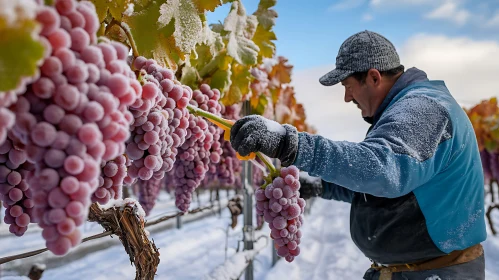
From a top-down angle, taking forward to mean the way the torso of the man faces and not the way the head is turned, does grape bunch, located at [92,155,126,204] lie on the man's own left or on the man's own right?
on the man's own left

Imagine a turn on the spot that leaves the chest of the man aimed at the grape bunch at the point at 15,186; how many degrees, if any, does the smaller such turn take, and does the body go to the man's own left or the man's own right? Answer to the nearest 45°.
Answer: approximately 45° to the man's own left

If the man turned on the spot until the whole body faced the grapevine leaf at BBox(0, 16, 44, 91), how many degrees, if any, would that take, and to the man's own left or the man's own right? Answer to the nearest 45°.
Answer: approximately 90° to the man's own left

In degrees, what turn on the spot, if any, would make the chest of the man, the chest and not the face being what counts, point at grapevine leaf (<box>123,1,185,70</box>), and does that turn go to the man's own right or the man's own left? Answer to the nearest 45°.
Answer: approximately 45° to the man's own left

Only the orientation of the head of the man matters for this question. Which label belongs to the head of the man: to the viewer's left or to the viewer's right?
to the viewer's left

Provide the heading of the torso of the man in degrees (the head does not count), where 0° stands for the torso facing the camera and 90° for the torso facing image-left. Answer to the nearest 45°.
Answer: approximately 90°
